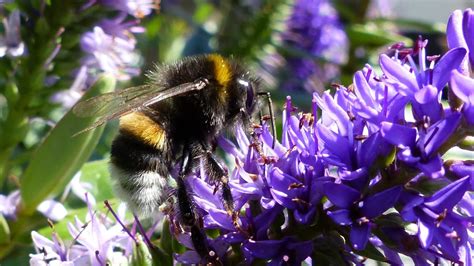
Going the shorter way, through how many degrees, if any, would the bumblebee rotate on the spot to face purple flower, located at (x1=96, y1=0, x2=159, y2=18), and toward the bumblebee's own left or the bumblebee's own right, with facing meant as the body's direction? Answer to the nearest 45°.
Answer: approximately 90° to the bumblebee's own left

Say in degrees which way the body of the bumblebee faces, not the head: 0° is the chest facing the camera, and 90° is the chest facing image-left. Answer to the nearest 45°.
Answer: approximately 270°

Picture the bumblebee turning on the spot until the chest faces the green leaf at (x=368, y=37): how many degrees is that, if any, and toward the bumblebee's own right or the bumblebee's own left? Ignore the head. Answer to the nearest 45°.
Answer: approximately 45° to the bumblebee's own left

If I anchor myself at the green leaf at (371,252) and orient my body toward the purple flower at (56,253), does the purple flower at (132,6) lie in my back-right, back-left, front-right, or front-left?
front-right

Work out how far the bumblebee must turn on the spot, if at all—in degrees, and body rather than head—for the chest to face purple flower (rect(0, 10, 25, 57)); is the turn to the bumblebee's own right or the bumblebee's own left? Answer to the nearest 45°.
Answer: approximately 135° to the bumblebee's own left
